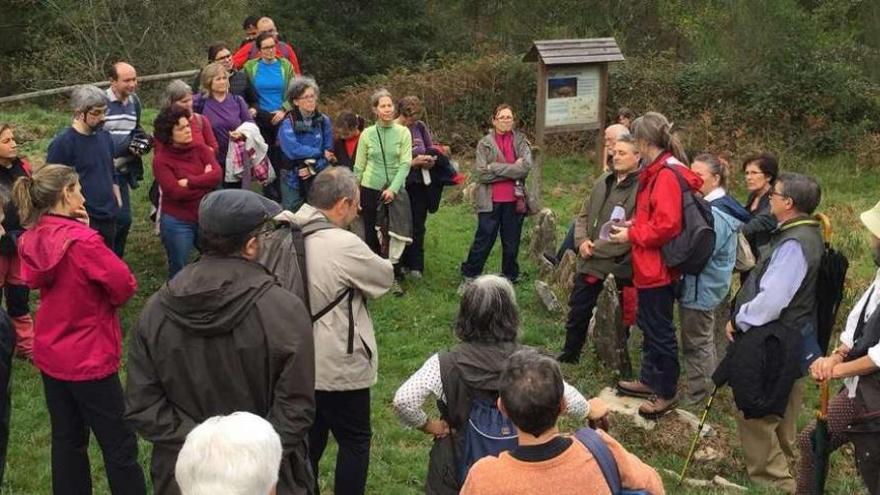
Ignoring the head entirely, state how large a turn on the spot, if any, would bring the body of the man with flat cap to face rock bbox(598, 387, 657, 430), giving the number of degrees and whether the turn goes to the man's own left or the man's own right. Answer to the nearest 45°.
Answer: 0° — they already face it

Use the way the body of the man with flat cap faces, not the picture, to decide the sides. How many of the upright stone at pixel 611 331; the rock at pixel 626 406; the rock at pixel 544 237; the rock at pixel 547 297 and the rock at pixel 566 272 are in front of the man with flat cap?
5

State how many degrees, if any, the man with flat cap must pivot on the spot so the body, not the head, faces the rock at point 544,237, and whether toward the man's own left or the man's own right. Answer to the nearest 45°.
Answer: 0° — they already face it

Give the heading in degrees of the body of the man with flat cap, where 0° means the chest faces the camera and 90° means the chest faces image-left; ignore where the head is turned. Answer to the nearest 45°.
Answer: approximately 225°

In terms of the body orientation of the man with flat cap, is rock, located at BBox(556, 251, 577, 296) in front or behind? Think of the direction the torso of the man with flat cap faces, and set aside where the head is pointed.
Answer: in front

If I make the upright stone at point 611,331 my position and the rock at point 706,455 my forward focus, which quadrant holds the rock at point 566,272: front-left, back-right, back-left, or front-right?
back-left

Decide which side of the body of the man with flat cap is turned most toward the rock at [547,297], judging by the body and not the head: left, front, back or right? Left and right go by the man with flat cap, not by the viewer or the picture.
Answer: front

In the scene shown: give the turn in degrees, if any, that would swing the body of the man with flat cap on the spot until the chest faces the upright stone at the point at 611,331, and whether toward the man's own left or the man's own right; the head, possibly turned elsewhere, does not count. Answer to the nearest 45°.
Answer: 0° — they already face it
